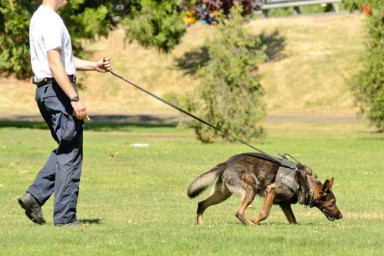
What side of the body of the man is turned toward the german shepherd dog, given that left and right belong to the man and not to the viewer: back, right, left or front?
front

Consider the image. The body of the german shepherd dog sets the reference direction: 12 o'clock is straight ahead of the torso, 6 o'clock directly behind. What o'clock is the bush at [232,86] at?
The bush is roughly at 9 o'clock from the german shepherd dog.

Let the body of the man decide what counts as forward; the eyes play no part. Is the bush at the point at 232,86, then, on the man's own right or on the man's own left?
on the man's own left

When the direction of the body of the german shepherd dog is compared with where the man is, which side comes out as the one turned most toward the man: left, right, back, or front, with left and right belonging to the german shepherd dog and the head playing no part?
back

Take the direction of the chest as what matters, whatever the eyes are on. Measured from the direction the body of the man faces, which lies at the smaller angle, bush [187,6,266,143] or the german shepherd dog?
the german shepherd dog

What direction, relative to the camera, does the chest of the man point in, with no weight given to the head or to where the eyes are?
to the viewer's right

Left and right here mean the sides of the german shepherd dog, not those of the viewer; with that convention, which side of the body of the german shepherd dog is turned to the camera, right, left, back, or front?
right

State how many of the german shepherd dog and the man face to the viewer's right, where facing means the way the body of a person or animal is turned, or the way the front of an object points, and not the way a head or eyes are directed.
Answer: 2
